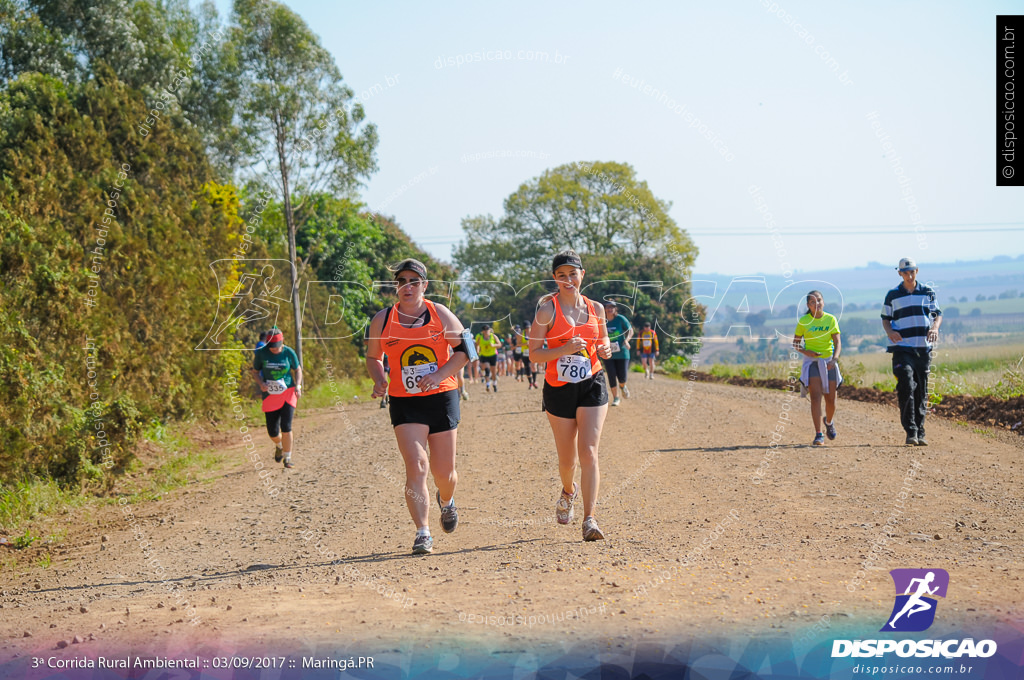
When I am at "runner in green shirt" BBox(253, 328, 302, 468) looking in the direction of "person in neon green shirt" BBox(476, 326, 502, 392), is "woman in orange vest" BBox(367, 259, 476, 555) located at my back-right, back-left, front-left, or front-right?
back-right

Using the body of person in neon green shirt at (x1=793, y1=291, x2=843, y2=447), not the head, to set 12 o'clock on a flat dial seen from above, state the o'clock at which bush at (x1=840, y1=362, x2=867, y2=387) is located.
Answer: The bush is roughly at 6 o'clock from the person in neon green shirt.

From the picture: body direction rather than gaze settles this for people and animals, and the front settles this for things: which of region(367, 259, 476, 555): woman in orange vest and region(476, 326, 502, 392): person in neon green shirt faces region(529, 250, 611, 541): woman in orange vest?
the person in neon green shirt

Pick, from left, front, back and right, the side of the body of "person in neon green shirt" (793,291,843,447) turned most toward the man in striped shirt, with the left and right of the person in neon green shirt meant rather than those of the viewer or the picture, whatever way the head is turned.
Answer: left

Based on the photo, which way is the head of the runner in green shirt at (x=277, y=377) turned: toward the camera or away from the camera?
toward the camera

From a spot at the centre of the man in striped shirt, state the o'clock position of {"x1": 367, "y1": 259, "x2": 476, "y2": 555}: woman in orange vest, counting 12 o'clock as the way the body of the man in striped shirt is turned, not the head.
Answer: The woman in orange vest is roughly at 1 o'clock from the man in striped shirt.

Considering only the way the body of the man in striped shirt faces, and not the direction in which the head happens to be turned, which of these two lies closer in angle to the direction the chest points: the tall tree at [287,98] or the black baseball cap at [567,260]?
the black baseball cap

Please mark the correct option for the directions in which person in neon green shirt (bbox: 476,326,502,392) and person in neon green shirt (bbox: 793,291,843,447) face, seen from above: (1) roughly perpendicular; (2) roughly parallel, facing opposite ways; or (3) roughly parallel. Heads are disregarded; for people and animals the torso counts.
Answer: roughly parallel

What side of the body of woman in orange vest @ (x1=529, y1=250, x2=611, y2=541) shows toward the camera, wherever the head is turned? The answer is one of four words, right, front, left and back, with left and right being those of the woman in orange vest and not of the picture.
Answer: front

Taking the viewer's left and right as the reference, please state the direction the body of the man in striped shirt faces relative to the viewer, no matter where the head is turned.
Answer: facing the viewer

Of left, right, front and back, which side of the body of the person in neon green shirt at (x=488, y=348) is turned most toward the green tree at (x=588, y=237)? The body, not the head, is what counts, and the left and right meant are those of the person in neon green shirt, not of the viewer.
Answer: back

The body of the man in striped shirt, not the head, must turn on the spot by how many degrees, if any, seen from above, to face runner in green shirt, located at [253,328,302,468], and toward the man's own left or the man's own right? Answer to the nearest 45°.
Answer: approximately 90° to the man's own right

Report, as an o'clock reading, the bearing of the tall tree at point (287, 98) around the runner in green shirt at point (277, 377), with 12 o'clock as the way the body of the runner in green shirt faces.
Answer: The tall tree is roughly at 6 o'clock from the runner in green shirt.

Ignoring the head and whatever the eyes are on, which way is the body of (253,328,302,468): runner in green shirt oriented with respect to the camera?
toward the camera

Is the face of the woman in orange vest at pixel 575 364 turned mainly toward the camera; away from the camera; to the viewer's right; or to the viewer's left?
toward the camera

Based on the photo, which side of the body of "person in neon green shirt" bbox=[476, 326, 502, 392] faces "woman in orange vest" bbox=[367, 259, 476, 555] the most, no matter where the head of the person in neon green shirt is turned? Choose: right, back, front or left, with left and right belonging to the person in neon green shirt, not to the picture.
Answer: front

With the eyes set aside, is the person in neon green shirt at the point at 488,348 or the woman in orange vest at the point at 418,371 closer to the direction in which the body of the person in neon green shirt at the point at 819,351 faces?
the woman in orange vest
